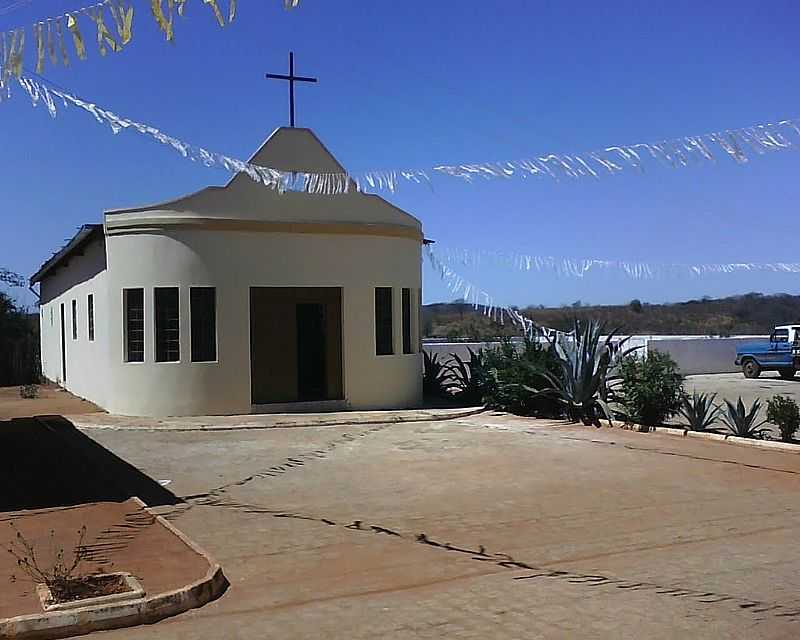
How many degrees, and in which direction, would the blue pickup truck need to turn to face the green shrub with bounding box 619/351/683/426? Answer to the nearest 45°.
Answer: approximately 90° to its left

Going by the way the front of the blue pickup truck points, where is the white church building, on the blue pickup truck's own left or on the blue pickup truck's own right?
on the blue pickup truck's own left

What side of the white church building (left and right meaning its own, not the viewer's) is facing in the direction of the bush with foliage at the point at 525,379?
left

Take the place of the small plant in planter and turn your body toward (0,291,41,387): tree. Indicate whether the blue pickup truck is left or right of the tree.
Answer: right

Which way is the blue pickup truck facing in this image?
to the viewer's left

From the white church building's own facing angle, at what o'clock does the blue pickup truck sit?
The blue pickup truck is roughly at 8 o'clock from the white church building.

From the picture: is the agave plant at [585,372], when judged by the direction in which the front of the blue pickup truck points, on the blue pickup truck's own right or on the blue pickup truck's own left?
on the blue pickup truck's own left

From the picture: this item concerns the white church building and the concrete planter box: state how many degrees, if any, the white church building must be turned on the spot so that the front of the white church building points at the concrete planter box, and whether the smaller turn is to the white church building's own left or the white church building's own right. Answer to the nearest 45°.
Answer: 0° — it already faces it

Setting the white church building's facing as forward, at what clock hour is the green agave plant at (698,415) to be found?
The green agave plant is roughly at 10 o'clock from the white church building.

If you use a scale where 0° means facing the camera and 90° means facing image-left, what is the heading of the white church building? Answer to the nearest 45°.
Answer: approximately 0°

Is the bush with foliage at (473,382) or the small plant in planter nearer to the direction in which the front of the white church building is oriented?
the small plant in planter

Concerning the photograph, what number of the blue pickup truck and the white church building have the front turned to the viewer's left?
1
